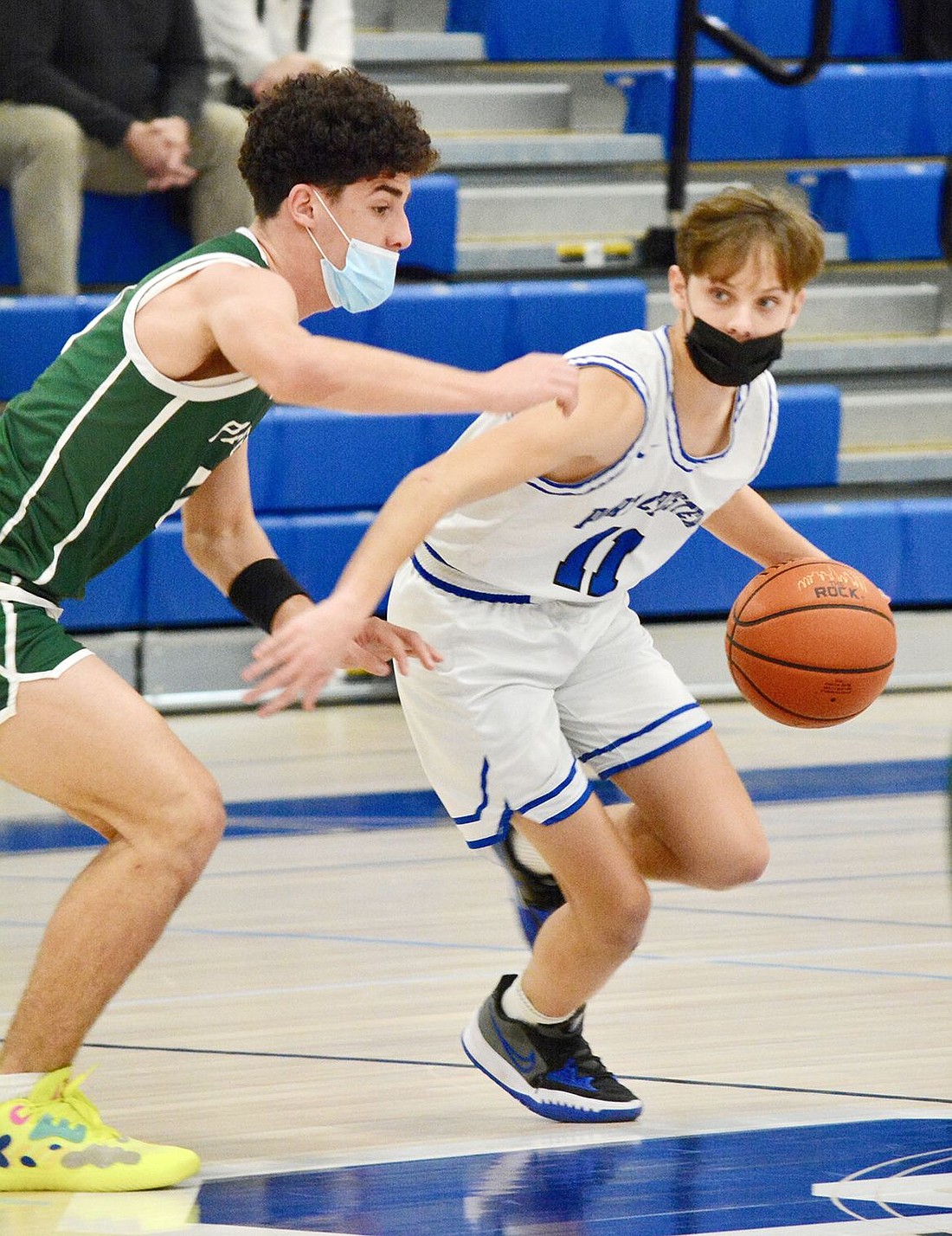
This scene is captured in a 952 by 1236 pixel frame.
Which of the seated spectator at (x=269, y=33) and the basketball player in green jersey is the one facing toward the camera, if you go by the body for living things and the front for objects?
the seated spectator

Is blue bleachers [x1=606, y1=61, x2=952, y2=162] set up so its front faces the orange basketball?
yes

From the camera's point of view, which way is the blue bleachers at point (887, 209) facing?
toward the camera

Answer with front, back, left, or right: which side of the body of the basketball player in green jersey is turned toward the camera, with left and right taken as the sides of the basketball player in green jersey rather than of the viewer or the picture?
right

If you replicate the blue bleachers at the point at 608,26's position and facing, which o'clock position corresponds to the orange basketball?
The orange basketball is roughly at 12 o'clock from the blue bleachers.

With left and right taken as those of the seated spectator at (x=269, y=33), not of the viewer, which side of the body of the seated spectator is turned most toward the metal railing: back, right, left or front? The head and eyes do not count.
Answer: left

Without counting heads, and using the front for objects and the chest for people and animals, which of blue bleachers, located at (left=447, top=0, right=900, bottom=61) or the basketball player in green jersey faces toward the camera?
the blue bleachers

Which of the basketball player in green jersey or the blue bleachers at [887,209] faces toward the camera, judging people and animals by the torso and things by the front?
the blue bleachers

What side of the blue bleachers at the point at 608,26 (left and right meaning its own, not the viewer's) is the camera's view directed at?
front

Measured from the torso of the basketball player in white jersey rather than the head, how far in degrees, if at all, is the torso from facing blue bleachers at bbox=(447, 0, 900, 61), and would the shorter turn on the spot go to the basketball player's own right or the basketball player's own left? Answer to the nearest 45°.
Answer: approximately 135° to the basketball player's own left

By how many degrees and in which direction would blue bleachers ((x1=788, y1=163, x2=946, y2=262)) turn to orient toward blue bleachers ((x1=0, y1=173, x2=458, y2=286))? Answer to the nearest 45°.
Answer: approximately 45° to its right

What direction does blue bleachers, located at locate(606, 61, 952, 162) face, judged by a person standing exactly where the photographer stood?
facing the viewer

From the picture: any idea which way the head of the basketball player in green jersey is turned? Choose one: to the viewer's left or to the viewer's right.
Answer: to the viewer's right

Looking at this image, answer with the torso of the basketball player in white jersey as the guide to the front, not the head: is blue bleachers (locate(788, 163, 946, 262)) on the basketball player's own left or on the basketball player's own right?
on the basketball player's own left

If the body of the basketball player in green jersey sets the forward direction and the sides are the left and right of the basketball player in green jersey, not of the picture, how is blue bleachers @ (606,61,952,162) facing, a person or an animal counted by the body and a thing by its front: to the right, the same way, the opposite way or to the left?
to the right
